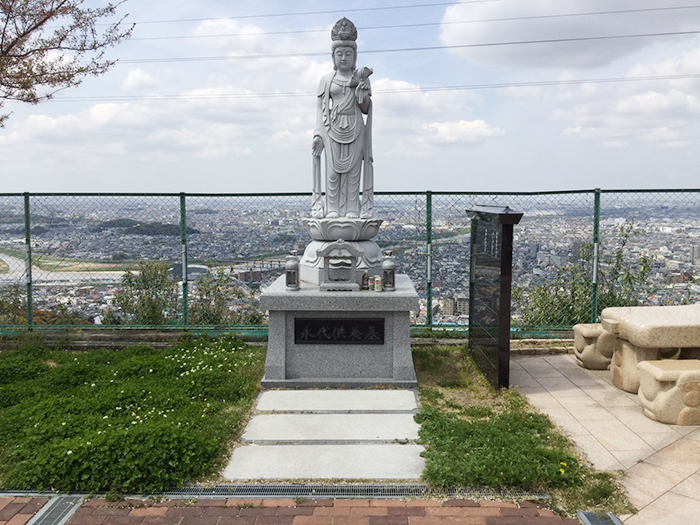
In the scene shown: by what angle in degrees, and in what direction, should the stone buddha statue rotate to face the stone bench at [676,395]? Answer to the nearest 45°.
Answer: approximately 45° to its left

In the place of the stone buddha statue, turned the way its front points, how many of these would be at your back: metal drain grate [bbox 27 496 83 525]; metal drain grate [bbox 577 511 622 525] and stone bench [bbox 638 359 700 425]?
0

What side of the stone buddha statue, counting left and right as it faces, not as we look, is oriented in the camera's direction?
front

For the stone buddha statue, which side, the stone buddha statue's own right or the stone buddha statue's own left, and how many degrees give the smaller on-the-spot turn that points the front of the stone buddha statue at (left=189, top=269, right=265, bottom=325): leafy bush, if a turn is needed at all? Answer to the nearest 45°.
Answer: approximately 135° to the stone buddha statue's own right

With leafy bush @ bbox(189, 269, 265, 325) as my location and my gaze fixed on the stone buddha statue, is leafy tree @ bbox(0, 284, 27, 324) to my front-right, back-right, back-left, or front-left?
back-right

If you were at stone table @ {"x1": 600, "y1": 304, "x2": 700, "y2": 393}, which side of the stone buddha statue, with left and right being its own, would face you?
left

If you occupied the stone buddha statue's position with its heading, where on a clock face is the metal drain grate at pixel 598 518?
The metal drain grate is roughly at 11 o'clock from the stone buddha statue.

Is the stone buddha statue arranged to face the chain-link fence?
no

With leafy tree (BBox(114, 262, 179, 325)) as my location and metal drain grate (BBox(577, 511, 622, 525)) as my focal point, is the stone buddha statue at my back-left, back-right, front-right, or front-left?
front-left

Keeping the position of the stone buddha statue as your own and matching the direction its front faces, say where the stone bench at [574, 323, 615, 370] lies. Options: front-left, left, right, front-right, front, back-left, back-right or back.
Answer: left

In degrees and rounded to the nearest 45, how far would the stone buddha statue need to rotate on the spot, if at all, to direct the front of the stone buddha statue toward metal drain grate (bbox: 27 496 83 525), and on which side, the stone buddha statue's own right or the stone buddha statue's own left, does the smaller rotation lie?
approximately 45° to the stone buddha statue's own right

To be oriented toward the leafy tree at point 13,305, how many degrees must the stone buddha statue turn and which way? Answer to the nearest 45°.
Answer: approximately 90° to its right

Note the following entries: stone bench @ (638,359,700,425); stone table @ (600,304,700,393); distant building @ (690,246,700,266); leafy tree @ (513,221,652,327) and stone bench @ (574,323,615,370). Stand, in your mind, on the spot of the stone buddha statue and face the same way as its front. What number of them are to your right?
0

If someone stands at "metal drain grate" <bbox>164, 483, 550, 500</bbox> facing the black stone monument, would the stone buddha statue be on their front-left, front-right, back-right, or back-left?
front-left

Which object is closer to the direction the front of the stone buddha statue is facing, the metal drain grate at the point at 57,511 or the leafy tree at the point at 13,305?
the metal drain grate

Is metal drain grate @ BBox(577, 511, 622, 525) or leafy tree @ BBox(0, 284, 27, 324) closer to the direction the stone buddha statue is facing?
the metal drain grate
